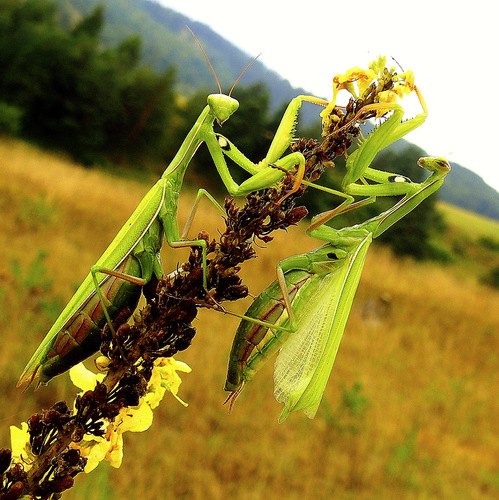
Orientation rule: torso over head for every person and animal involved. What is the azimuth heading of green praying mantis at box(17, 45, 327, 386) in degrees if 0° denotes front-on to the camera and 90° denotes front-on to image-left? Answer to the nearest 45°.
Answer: approximately 270°
